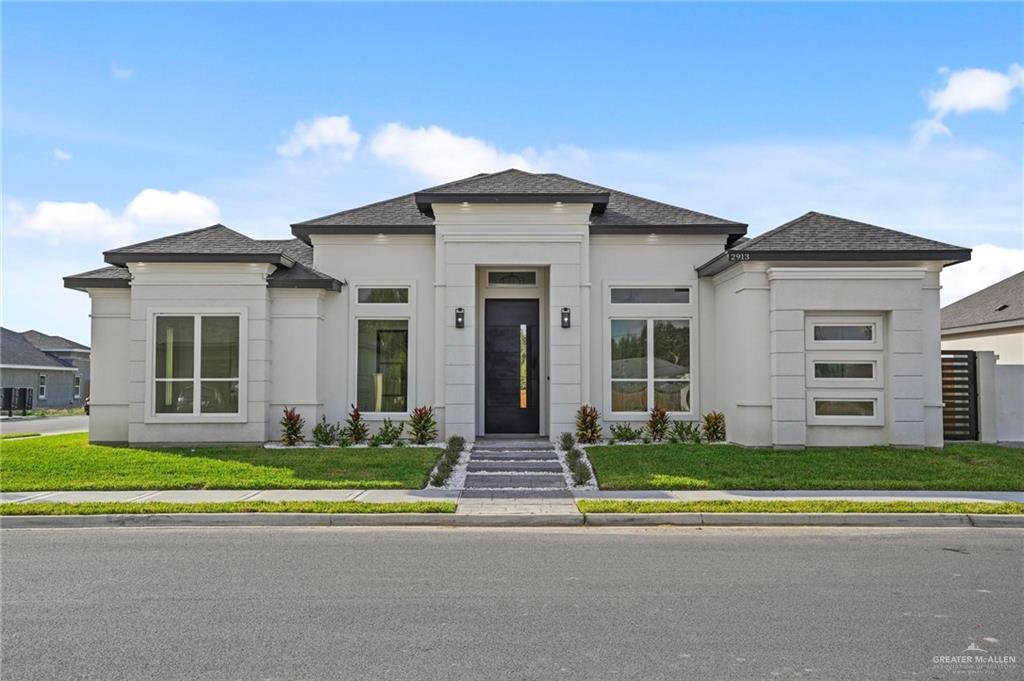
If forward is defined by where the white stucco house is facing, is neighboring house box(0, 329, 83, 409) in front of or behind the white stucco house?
behind

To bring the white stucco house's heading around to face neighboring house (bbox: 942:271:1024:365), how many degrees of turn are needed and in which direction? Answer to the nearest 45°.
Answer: approximately 135° to its left

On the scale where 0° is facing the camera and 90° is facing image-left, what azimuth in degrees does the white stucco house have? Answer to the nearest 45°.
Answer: approximately 0°

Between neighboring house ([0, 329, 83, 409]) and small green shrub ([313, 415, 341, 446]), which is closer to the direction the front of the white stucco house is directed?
the small green shrub
